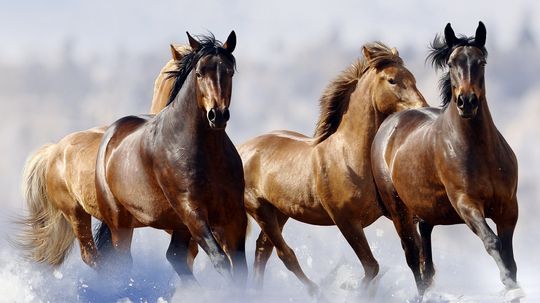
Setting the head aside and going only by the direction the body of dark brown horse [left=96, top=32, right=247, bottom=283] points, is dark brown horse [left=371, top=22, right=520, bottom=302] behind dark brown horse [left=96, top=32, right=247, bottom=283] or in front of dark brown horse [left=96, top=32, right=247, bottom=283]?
in front

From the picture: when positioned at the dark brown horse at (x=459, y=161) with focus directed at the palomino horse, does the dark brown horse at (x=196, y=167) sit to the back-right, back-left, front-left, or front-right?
front-left

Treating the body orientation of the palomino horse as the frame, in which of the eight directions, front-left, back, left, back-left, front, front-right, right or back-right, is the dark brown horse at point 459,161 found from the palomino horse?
front-right

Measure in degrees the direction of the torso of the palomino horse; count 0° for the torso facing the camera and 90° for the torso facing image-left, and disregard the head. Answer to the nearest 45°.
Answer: approximately 270°

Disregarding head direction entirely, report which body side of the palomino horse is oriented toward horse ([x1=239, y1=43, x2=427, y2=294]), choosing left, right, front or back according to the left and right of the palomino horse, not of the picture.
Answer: front

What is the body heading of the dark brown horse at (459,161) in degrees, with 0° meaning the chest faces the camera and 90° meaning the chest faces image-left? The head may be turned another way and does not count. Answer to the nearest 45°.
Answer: approximately 315°

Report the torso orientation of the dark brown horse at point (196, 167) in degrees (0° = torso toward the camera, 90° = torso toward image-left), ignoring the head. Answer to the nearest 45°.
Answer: approximately 315°

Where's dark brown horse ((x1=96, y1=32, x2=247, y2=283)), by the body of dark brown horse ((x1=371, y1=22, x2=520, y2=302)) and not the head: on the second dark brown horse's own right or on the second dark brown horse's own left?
on the second dark brown horse's own right

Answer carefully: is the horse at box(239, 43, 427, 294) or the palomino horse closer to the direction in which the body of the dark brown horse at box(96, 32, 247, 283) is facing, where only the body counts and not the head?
the horse

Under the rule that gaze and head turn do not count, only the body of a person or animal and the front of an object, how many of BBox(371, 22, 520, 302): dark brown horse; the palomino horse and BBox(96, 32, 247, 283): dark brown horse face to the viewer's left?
0

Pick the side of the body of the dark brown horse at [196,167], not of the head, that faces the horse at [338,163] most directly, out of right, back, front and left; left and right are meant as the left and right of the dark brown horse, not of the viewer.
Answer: left
